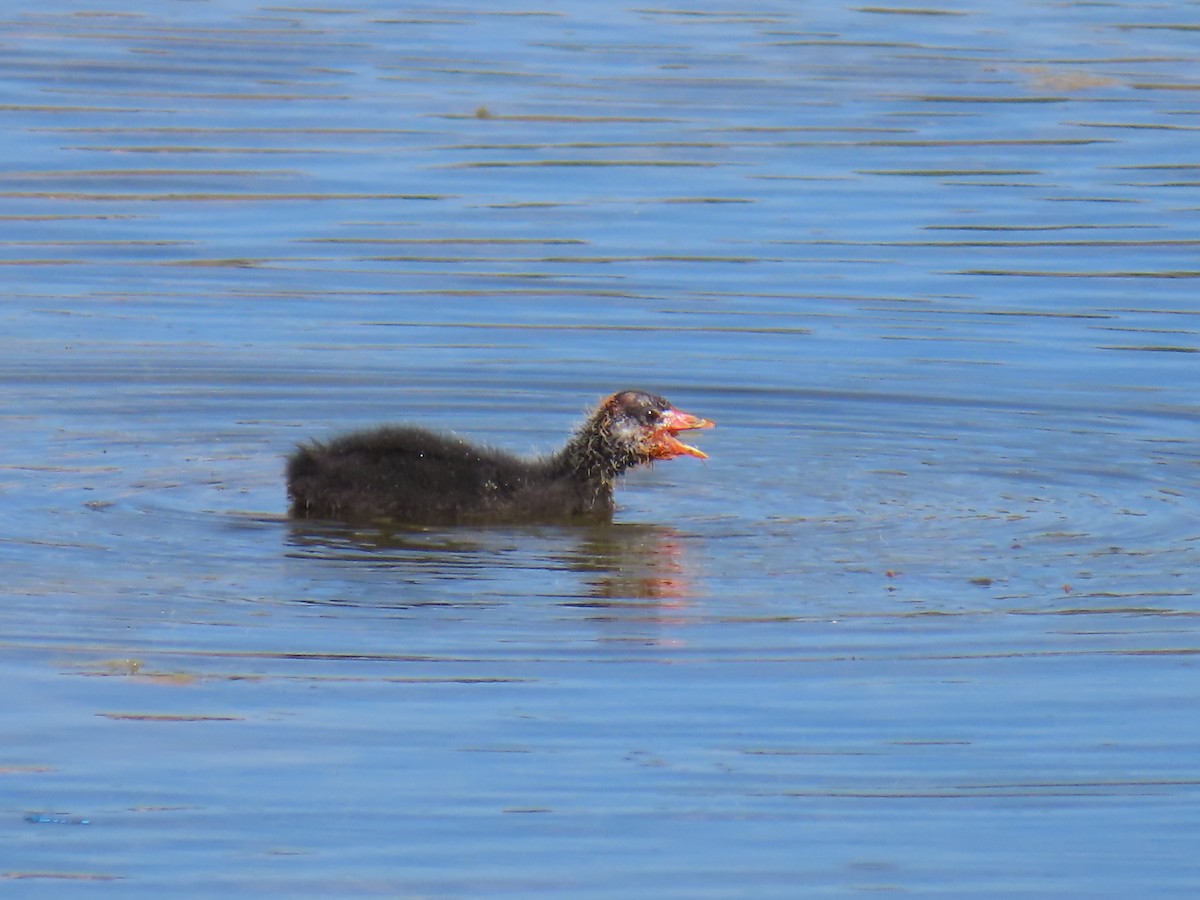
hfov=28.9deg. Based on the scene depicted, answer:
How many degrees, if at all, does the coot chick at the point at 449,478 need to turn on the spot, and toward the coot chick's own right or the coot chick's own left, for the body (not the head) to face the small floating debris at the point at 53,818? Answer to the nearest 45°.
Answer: approximately 90° to the coot chick's own right

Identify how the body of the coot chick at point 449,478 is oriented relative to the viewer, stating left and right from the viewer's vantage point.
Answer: facing to the right of the viewer
